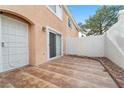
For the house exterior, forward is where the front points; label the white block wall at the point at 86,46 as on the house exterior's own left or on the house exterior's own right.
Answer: on the house exterior's own left

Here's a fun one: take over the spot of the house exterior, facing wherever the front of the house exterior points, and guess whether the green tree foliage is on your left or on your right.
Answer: on your left

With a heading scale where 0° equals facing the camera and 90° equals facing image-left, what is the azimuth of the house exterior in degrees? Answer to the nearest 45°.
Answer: approximately 315°
